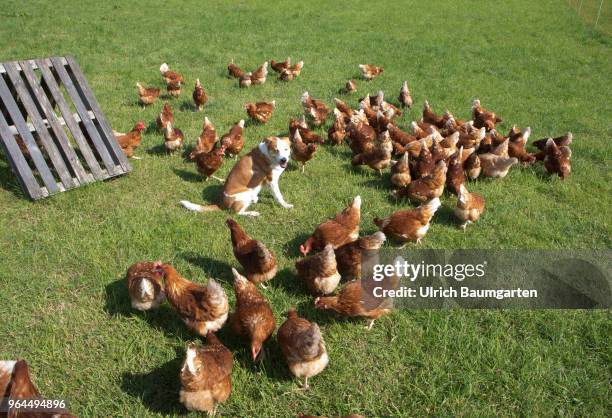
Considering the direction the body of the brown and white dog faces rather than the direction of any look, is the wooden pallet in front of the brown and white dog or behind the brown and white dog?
behind
